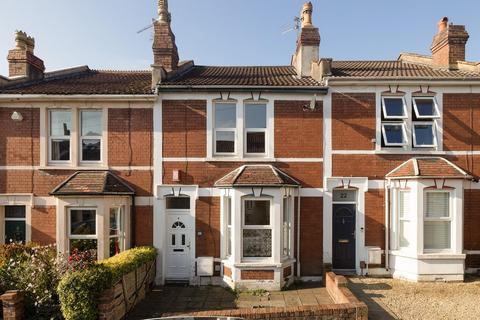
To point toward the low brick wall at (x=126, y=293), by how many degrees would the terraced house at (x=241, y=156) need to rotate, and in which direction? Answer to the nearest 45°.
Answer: approximately 45° to its right

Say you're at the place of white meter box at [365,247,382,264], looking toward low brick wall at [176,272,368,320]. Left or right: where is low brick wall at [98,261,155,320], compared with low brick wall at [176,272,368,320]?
right

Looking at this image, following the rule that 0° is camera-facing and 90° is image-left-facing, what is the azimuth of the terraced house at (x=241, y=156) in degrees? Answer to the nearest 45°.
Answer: approximately 0°
